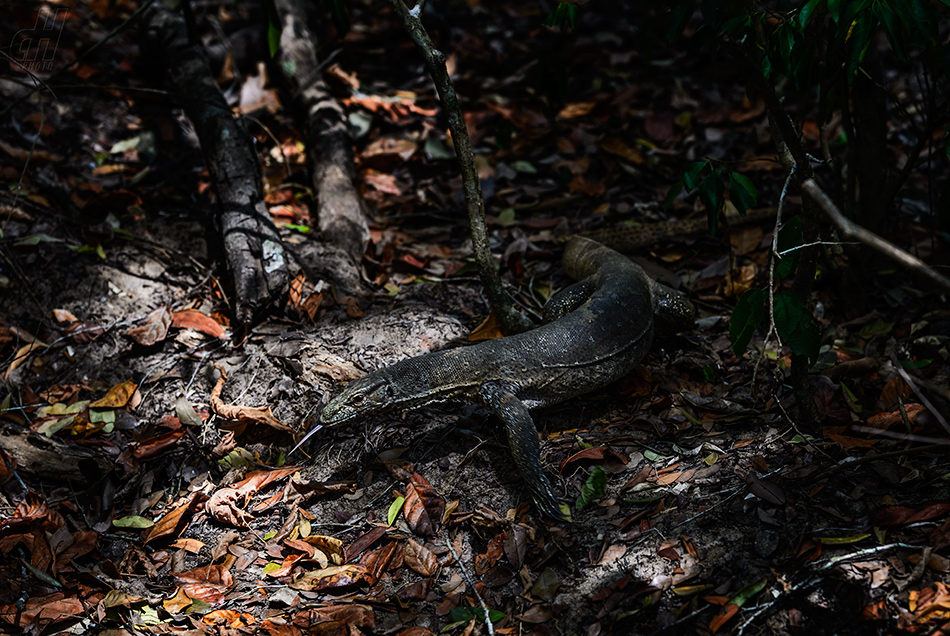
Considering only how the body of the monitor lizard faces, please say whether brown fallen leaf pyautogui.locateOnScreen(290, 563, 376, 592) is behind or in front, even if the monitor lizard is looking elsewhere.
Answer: in front

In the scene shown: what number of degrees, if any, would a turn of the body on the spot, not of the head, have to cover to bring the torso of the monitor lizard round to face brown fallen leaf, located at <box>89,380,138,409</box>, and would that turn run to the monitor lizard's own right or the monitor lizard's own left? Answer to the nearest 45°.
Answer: approximately 45° to the monitor lizard's own right

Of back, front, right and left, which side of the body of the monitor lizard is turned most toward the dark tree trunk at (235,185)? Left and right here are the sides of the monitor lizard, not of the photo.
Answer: right

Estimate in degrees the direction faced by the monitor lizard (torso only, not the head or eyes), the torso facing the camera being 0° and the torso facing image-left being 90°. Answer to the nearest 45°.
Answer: approximately 45°

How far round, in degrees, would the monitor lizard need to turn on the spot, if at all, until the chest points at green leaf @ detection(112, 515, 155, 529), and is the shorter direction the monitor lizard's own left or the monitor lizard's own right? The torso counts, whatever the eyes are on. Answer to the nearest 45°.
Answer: approximately 45° to the monitor lizard's own right

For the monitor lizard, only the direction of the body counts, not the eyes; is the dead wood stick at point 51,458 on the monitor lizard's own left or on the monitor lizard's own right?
on the monitor lizard's own right

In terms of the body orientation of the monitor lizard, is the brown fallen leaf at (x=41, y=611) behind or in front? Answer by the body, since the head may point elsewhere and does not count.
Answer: in front
